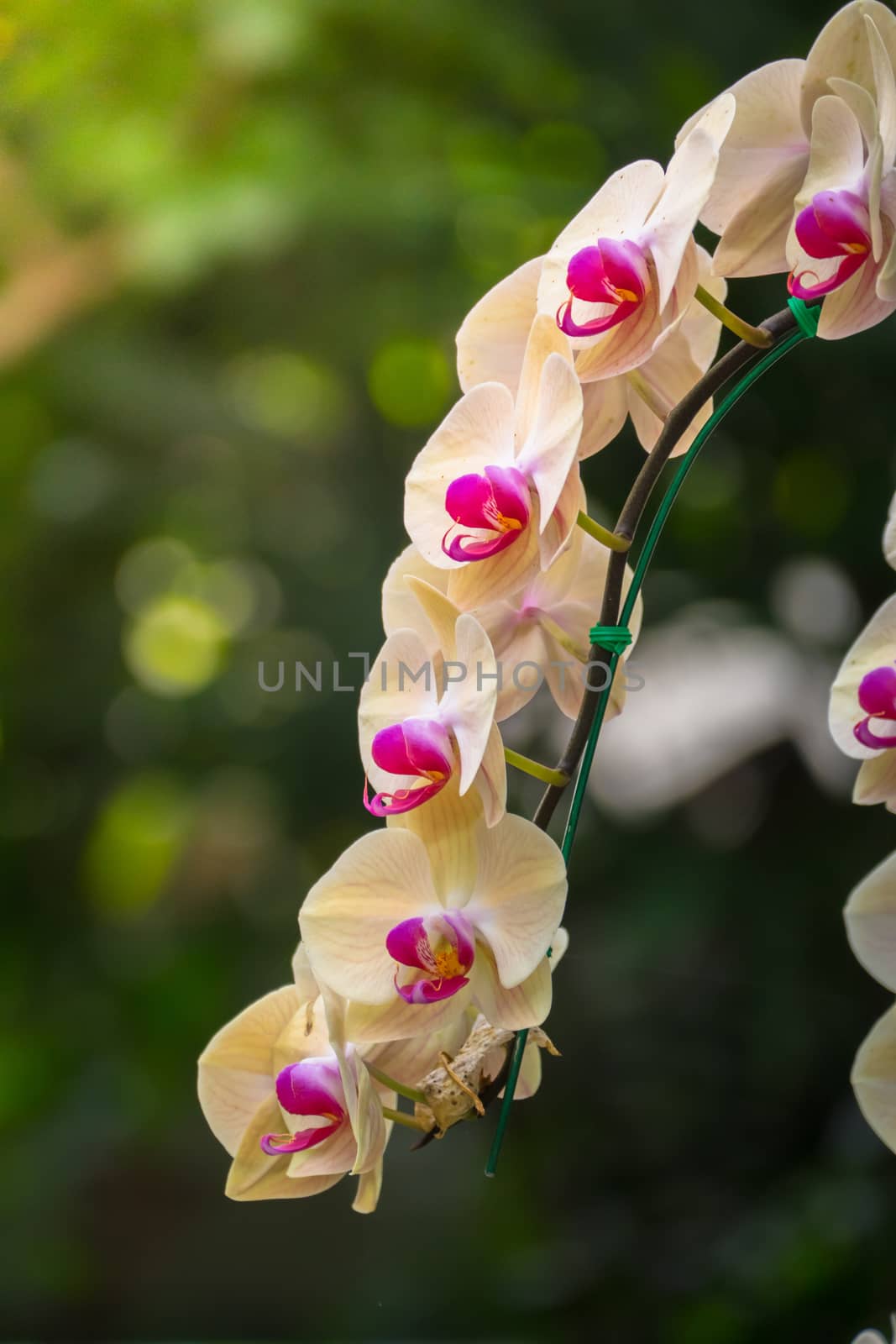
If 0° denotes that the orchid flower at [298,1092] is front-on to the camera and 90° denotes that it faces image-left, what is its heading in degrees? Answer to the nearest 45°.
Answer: approximately 45°

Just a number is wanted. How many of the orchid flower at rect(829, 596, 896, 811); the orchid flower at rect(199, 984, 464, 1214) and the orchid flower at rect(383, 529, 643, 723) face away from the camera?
1

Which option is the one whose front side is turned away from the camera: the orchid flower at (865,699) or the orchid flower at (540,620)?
the orchid flower at (540,620)

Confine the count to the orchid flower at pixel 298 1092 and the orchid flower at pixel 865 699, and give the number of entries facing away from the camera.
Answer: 0

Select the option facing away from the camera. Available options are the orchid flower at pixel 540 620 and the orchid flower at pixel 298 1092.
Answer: the orchid flower at pixel 540 620

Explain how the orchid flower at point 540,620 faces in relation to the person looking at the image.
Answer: facing away from the viewer
